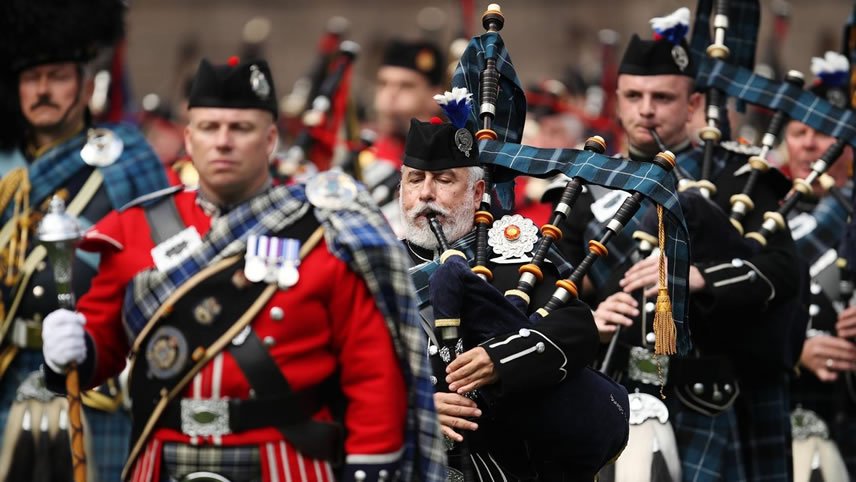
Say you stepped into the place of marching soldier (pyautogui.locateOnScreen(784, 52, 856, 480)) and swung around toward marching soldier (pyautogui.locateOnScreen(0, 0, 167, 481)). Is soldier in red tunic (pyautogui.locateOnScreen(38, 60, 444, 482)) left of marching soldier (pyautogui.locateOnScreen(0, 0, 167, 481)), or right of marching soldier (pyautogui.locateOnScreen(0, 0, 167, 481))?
left

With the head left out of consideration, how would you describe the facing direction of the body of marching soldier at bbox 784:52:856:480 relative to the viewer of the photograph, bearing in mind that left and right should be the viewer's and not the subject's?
facing the viewer and to the left of the viewer

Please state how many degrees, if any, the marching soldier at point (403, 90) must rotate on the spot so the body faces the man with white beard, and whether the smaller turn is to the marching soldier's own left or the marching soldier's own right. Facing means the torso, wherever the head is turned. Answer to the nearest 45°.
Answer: approximately 45° to the marching soldier's own left

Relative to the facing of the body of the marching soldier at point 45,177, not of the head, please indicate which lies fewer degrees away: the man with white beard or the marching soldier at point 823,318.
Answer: the man with white beard

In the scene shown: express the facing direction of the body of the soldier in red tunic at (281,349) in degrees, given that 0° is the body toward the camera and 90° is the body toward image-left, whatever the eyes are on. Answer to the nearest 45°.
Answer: approximately 45°

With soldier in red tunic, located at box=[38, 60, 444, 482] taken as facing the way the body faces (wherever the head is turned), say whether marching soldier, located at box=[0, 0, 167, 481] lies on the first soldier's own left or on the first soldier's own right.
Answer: on the first soldier's own right
